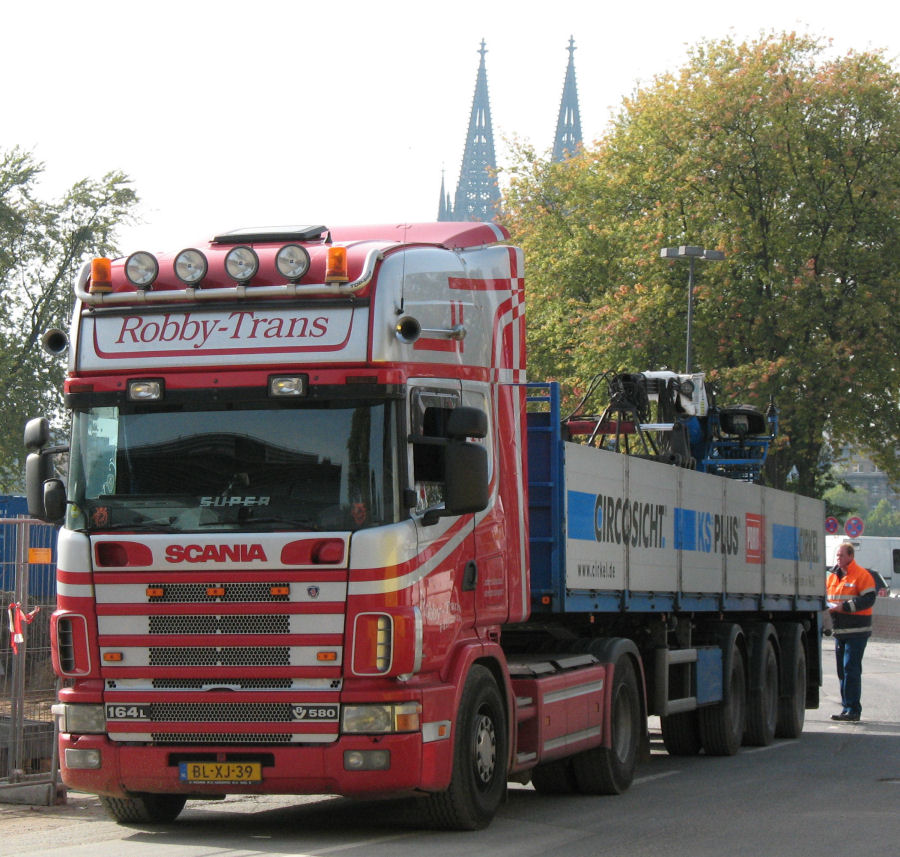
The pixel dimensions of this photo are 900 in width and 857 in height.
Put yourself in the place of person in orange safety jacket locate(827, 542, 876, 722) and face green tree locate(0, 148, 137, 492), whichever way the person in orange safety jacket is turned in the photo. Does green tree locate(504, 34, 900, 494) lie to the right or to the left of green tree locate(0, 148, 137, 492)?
right

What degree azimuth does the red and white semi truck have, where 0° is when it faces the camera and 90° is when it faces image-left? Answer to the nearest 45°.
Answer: approximately 45°

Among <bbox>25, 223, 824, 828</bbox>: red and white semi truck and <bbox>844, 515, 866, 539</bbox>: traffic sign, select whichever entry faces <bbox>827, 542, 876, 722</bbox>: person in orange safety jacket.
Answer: the traffic sign

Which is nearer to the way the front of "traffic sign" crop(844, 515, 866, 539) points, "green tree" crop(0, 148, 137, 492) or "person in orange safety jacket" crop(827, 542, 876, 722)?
the person in orange safety jacket

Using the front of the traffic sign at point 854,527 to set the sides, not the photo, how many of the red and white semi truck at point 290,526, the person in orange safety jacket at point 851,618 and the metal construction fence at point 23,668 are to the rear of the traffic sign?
0

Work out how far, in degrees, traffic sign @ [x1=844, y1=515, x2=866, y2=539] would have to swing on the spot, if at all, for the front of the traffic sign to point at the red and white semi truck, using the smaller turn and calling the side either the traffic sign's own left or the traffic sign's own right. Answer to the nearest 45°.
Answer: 0° — it already faces it

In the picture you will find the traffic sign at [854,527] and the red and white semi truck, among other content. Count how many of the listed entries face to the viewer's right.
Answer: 0

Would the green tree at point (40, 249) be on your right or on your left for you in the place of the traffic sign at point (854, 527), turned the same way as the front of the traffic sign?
on your right

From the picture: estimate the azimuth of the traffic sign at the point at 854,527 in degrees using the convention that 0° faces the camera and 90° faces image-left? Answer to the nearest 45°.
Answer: approximately 0°

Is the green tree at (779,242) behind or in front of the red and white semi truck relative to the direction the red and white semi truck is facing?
behind
